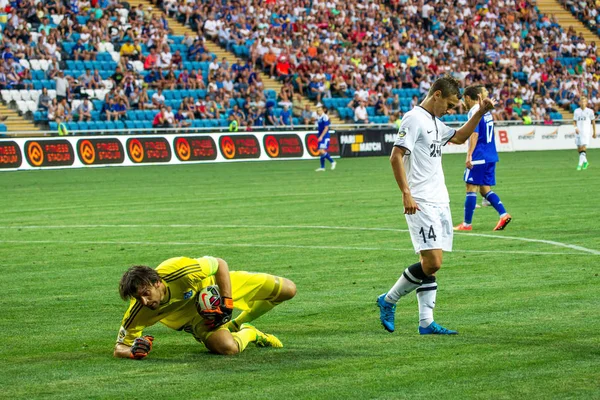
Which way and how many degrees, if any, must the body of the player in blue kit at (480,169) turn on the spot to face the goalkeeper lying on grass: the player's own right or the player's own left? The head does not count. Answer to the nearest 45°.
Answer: approximately 135° to the player's own left

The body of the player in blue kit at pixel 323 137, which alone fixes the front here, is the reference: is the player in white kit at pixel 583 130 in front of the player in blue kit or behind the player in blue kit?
behind

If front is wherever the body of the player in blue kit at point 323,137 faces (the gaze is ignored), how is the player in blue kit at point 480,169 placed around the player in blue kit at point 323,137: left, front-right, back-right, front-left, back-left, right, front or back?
left

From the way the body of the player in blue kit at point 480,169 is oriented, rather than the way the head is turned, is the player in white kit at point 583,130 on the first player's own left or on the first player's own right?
on the first player's own right

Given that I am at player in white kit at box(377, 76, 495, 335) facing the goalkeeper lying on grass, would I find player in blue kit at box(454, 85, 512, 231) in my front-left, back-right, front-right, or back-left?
back-right

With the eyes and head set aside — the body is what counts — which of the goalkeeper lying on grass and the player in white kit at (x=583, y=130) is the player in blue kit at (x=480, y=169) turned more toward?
the player in white kit

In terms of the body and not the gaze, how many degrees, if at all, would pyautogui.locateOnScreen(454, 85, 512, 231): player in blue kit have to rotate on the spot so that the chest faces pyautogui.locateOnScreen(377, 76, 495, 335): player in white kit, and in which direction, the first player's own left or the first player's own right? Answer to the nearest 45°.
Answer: approximately 135° to the first player's own left
